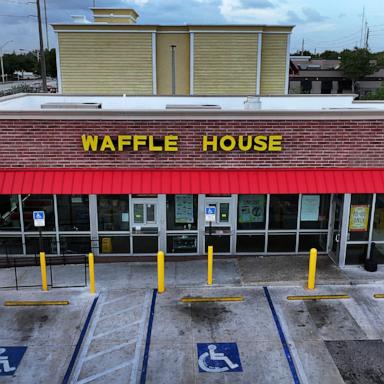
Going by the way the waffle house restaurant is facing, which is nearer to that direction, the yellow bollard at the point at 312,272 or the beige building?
the yellow bollard

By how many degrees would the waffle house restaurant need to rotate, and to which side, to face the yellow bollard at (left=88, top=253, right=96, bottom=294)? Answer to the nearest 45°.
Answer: approximately 45° to its right

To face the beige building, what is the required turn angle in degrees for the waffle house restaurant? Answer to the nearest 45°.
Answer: approximately 180°

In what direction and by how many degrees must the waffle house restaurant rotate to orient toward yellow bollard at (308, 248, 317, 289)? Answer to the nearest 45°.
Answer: approximately 90° to its left

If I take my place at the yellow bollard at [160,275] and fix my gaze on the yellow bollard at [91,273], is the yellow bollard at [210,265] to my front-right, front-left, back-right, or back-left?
back-right

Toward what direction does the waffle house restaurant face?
toward the camera
